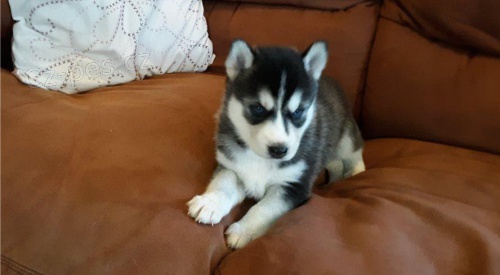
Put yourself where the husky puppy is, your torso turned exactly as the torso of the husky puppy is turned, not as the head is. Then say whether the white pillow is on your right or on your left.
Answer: on your right
